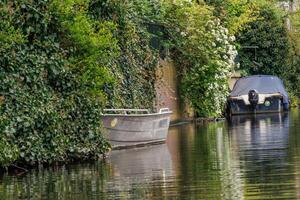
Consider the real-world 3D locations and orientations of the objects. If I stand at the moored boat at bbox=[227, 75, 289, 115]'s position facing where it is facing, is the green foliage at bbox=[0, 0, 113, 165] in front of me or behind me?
behind

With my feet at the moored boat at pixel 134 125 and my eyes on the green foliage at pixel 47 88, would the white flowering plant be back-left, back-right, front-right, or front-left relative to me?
back-right

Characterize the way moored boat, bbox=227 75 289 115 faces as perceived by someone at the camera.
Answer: facing away from the viewer

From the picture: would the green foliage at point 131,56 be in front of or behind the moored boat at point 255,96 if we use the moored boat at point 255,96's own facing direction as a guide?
behind
